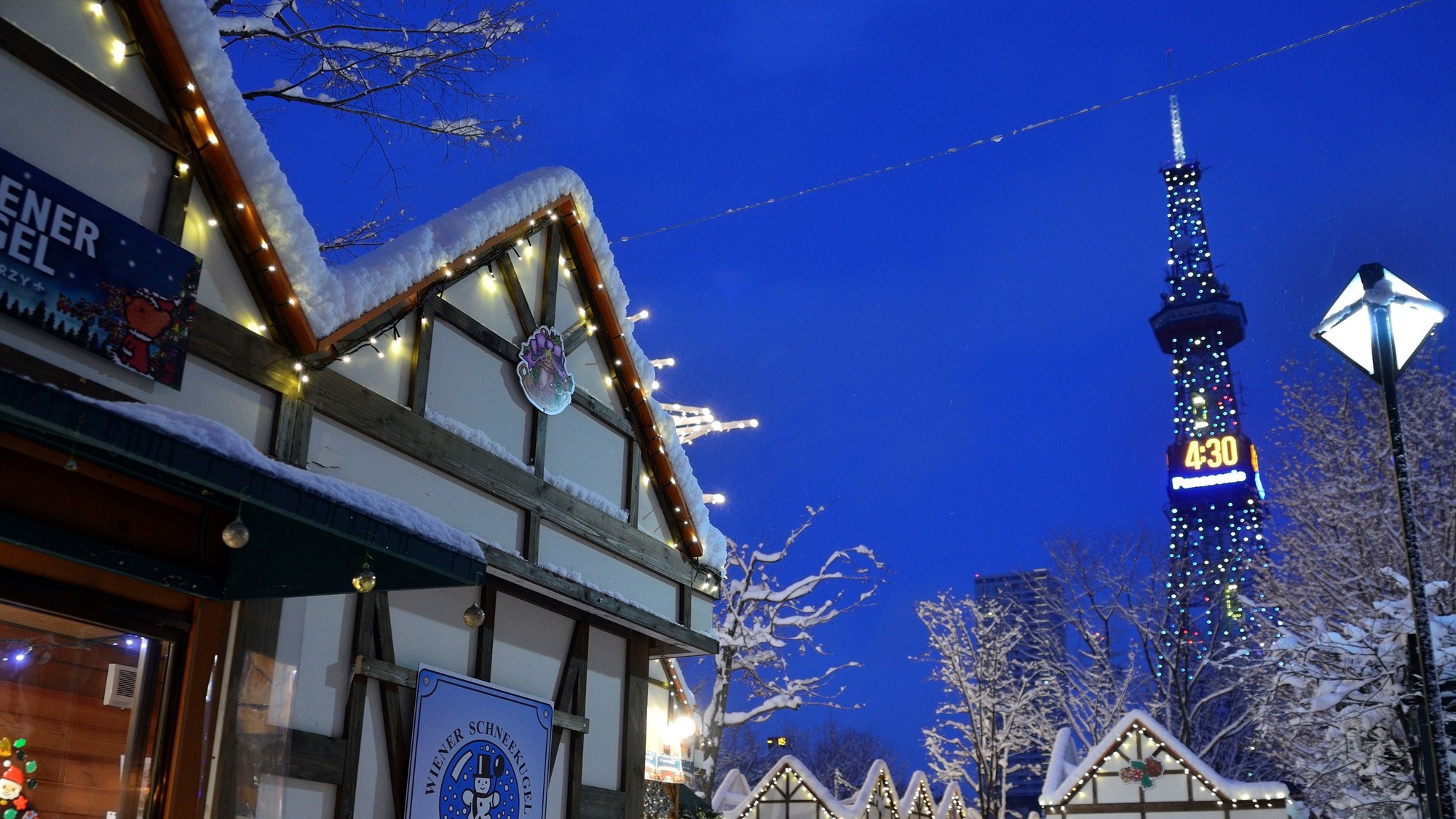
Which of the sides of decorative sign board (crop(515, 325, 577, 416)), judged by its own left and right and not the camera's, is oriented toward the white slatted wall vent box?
right

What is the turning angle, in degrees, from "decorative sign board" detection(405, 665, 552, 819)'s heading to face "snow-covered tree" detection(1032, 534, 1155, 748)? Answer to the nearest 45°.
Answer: approximately 90° to its left

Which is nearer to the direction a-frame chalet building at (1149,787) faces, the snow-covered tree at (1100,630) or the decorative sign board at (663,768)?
the decorative sign board

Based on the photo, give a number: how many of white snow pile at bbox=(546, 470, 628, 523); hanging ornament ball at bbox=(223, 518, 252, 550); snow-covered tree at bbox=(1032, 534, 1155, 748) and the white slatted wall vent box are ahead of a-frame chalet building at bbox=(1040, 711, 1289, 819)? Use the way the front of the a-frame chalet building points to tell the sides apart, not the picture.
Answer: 3

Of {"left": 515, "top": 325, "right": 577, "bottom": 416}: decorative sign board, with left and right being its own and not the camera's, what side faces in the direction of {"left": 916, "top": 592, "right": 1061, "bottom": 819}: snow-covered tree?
left

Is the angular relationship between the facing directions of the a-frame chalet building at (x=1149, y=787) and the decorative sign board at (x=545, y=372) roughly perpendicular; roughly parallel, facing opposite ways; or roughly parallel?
roughly perpendicular

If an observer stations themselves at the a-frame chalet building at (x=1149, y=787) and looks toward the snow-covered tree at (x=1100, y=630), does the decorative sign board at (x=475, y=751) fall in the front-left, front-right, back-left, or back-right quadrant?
back-left

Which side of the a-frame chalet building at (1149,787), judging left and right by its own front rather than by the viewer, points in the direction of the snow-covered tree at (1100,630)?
back

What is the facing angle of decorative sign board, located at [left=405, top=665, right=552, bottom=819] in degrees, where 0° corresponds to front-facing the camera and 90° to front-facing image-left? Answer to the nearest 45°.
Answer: approximately 315°

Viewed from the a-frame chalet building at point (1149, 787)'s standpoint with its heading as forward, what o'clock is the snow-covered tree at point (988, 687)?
The snow-covered tree is roughly at 5 o'clock from the a-frame chalet building.

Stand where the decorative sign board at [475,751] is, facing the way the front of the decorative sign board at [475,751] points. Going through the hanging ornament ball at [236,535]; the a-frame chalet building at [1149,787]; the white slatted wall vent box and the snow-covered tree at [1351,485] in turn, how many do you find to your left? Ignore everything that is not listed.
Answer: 2

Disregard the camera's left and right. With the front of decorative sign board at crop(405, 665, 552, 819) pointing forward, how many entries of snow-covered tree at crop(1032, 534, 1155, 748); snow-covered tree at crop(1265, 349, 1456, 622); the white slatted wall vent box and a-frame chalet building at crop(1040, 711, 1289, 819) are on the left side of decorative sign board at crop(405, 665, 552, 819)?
3

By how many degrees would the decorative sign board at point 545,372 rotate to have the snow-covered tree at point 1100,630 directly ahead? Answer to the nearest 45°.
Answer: approximately 90° to its left
